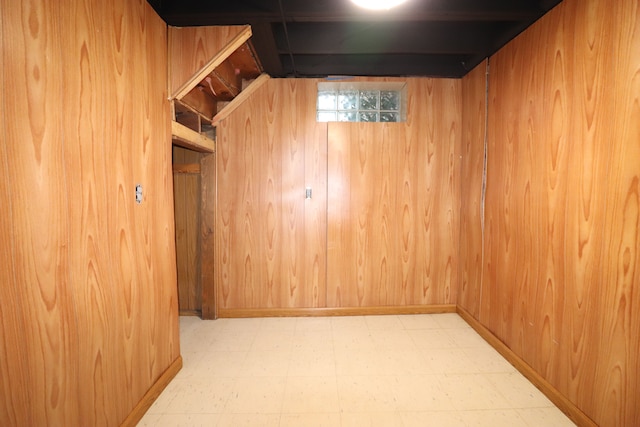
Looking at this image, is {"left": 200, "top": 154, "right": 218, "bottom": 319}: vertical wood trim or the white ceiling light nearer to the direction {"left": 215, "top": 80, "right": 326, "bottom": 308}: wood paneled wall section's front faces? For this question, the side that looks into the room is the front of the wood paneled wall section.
the white ceiling light

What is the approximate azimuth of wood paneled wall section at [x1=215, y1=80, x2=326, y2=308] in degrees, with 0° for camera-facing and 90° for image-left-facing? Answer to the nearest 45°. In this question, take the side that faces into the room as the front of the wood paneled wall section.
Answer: approximately 0°

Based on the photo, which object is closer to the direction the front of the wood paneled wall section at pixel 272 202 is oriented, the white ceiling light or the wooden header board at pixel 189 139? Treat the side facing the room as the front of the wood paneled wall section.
the white ceiling light

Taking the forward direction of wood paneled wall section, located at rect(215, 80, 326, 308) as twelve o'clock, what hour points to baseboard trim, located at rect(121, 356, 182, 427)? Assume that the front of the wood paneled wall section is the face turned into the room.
The baseboard trim is roughly at 1 o'clock from the wood paneled wall section.

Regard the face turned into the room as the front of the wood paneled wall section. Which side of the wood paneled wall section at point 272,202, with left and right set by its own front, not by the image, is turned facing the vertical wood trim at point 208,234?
right

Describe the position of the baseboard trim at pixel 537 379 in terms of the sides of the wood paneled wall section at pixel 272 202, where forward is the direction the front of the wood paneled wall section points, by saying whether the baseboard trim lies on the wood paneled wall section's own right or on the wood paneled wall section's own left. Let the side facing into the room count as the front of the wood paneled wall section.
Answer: on the wood paneled wall section's own left
